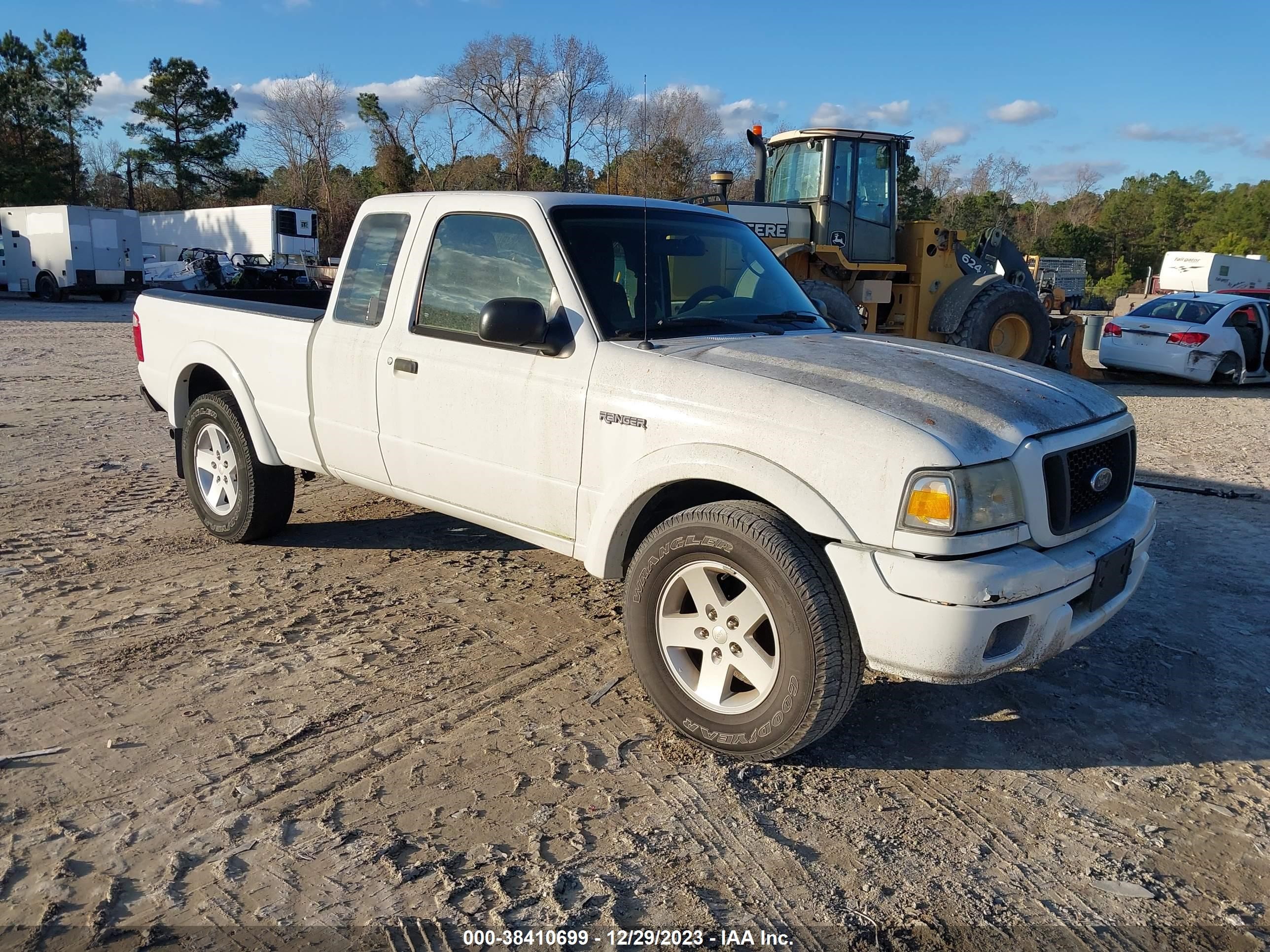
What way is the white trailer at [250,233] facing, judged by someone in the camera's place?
facing the viewer and to the right of the viewer

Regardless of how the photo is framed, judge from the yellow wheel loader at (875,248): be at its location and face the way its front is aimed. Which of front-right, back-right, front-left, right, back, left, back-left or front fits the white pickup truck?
back-right

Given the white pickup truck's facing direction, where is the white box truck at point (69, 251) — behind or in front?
behind

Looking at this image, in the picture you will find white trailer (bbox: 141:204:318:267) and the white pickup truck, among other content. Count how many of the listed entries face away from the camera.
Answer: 0

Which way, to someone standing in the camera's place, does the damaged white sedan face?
facing away from the viewer and to the right of the viewer

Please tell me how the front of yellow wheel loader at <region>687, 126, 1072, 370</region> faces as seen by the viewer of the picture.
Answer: facing away from the viewer and to the right of the viewer

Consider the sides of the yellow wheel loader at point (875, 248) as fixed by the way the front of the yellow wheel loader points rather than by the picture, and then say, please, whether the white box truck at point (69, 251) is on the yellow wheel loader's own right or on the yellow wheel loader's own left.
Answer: on the yellow wheel loader's own left

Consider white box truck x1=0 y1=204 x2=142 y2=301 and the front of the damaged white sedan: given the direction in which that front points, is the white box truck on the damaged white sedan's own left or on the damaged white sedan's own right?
on the damaged white sedan's own left

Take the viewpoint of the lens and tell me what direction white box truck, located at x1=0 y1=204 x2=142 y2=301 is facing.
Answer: facing away from the viewer and to the left of the viewer

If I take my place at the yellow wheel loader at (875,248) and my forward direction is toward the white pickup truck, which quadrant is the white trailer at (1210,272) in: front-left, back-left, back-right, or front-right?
back-left
